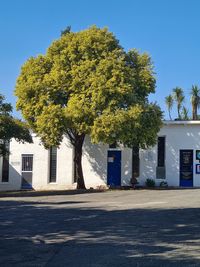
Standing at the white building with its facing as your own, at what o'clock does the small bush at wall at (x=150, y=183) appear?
The small bush at wall is roughly at 10 o'clock from the white building.

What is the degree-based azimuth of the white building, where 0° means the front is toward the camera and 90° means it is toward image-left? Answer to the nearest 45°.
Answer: approximately 0°
